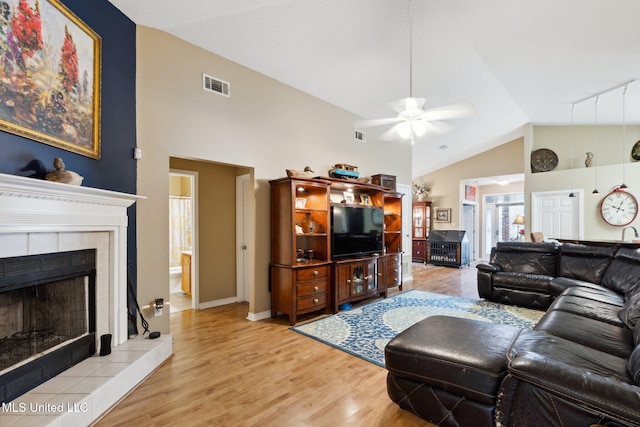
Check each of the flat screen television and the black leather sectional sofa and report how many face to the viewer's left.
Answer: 1

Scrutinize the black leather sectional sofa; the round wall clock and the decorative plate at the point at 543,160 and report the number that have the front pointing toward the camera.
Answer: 2

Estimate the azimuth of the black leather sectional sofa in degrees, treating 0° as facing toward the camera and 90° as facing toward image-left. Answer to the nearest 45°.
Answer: approximately 90°

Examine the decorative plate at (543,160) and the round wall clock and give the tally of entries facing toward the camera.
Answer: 2

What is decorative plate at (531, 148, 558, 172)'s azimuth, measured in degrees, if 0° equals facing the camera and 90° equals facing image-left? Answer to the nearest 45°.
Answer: approximately 0°

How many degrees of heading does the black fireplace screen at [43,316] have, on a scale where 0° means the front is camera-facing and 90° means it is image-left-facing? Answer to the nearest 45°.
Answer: approximately 315°

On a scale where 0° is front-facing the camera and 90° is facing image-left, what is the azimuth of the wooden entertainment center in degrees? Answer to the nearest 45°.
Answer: approximately 315°

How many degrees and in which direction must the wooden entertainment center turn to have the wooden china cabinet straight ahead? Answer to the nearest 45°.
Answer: approximately 90° to its left

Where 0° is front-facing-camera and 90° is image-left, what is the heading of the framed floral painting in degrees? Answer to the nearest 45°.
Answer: approximately 315°
